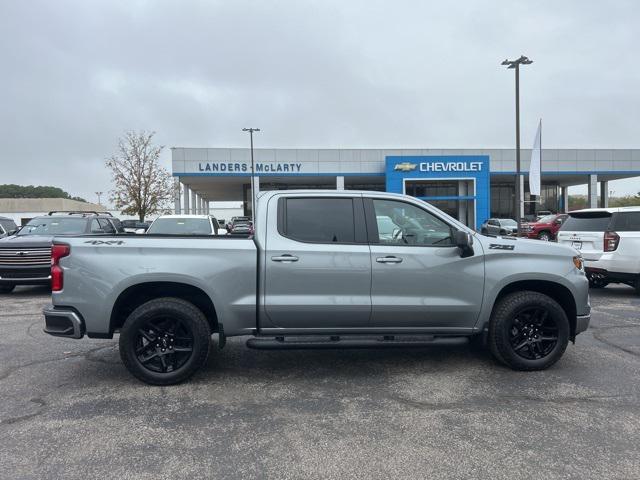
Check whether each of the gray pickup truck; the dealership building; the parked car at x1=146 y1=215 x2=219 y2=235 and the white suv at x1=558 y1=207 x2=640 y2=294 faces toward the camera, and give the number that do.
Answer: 2

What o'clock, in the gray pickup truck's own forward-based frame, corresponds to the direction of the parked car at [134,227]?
The parked car is roughly at 8 o'clock from the gray pickup truck.

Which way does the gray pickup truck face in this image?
to the viewer's right

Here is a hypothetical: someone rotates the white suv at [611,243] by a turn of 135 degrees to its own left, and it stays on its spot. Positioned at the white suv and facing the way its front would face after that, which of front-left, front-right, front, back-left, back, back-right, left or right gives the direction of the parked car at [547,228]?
right

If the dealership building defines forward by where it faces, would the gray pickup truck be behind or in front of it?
in front

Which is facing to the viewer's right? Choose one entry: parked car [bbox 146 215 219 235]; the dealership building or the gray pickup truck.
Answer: the gray pickup truck

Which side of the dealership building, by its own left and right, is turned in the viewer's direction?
front

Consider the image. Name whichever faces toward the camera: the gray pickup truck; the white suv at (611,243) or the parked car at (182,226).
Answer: the parked car

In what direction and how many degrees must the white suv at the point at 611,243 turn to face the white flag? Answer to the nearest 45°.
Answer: approximately 45° to its left

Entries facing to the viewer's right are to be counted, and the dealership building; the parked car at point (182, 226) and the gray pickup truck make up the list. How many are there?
1

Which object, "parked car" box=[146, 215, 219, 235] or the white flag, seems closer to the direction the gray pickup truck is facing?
the white flag

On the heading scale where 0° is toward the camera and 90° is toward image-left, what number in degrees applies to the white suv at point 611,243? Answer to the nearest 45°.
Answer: approximately 225°

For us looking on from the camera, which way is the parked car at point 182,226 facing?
facing the viewer

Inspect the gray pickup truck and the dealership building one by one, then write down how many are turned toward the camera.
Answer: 1

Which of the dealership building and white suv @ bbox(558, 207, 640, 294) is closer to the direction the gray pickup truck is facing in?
the white suv

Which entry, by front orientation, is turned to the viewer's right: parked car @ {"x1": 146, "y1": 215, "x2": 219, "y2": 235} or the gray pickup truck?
the gray pickup truck
